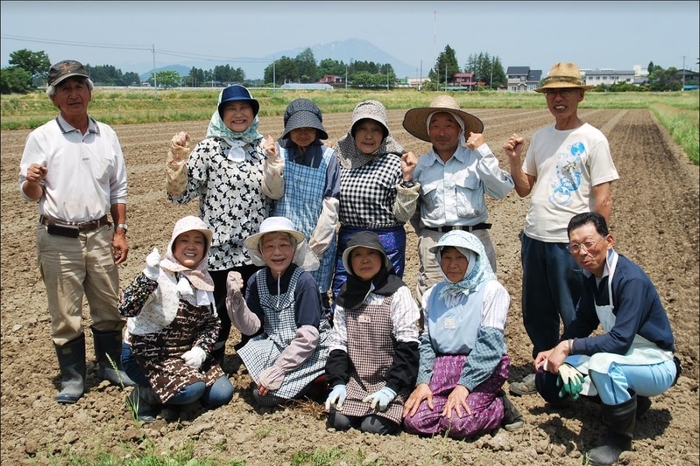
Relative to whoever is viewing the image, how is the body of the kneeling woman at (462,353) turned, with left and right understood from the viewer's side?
facing the viewer and to the left of the viewer

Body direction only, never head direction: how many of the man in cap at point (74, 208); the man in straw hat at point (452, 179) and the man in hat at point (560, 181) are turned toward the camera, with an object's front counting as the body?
3

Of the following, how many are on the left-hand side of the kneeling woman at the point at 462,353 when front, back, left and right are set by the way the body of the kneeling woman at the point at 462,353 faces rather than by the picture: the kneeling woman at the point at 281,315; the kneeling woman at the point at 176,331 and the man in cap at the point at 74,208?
0

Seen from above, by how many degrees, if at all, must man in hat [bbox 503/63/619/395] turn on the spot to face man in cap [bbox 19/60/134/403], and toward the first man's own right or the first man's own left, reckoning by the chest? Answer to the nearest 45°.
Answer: approximately 90° to the first man's own right

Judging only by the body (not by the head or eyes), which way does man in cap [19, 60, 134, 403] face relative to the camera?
toward the camera

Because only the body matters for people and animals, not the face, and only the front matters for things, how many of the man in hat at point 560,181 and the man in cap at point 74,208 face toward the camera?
2

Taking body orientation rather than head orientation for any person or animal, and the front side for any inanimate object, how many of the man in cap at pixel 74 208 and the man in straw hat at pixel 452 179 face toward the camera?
2

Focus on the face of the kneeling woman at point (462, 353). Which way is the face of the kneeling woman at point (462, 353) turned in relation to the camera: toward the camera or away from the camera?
toward the camera

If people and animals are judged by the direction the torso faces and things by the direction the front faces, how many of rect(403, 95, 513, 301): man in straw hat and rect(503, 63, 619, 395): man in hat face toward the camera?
2

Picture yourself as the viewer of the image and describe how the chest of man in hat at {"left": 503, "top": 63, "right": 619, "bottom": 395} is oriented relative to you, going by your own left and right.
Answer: facing the viewer

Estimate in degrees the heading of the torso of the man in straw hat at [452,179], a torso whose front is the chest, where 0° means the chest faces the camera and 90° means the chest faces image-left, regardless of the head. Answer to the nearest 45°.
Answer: approximately 0°

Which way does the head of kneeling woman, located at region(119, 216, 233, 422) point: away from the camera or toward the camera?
toward the camera

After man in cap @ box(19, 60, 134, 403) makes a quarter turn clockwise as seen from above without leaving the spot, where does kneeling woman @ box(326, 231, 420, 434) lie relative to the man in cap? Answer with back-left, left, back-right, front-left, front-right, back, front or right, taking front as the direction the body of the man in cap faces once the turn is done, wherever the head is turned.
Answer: back-left
